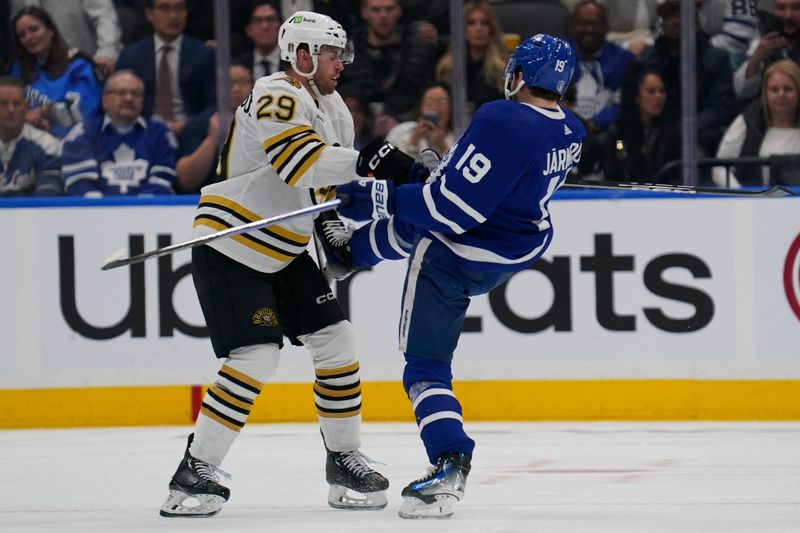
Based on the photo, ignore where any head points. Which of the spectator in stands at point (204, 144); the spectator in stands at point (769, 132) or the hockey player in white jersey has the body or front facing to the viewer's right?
the hockey player in white jersey

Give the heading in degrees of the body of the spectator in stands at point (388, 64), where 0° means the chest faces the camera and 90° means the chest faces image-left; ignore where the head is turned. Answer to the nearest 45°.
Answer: approximately 0°

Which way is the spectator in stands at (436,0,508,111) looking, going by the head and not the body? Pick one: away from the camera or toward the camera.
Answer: toward the camera

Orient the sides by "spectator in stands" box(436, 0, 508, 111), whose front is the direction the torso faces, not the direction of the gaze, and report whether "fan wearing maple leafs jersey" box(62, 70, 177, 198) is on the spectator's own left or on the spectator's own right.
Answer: on the spectator's own right

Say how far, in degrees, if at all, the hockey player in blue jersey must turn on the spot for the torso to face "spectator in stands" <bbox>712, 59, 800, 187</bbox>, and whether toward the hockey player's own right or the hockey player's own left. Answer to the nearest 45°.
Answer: approximately 90° to the hockey player's own right

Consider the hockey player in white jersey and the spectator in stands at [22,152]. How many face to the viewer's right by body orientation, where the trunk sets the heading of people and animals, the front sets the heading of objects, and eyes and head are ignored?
1

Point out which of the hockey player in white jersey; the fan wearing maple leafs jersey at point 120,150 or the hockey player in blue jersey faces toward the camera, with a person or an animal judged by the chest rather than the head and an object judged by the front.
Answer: the fan wearing maple leafs jersey

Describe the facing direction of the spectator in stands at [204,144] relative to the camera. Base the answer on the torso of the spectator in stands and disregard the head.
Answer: toward the camera

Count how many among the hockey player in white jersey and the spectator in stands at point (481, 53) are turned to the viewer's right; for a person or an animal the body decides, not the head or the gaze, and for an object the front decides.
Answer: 1

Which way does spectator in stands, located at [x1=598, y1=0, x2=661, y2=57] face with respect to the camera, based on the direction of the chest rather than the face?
toward the camera

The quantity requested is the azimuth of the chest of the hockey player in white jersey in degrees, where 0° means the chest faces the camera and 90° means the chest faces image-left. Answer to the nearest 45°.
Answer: approximately 270°

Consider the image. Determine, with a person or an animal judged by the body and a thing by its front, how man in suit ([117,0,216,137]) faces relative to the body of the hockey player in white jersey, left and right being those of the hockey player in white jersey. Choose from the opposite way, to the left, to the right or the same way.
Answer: to the right

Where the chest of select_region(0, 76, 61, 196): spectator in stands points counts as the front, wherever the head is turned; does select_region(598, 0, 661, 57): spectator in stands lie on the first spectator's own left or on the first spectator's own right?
on the first spectator's own left

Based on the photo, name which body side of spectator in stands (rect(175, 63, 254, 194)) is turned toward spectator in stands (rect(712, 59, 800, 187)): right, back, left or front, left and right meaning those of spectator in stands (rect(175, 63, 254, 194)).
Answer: left

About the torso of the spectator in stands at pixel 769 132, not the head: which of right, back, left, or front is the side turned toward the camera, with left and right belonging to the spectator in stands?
front
